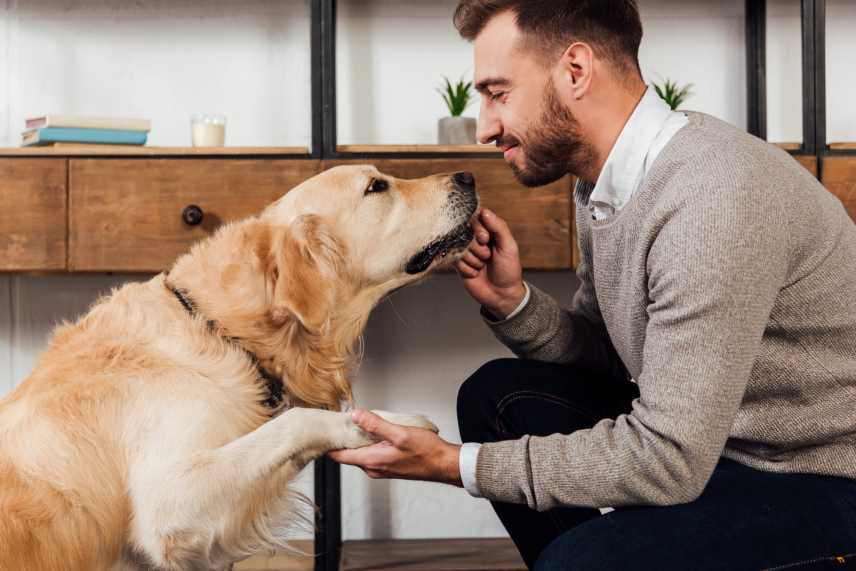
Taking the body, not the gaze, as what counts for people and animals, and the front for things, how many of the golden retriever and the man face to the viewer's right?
1

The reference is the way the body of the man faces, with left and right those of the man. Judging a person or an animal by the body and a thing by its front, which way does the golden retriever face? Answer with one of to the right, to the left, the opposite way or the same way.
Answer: the opposite way

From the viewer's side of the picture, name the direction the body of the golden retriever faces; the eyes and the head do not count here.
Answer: to the viewer's right

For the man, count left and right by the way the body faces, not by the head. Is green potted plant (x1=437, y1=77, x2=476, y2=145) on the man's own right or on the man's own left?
on the man's own right

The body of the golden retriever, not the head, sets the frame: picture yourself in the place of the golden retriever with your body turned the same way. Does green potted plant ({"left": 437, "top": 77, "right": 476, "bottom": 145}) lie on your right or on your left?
on your left

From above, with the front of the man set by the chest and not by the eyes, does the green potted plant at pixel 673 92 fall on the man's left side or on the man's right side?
on the man's right side

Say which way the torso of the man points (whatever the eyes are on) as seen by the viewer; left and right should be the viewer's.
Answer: facing to the left of the viewer

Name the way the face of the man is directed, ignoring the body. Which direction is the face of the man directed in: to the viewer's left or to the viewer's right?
to the viewer's left
